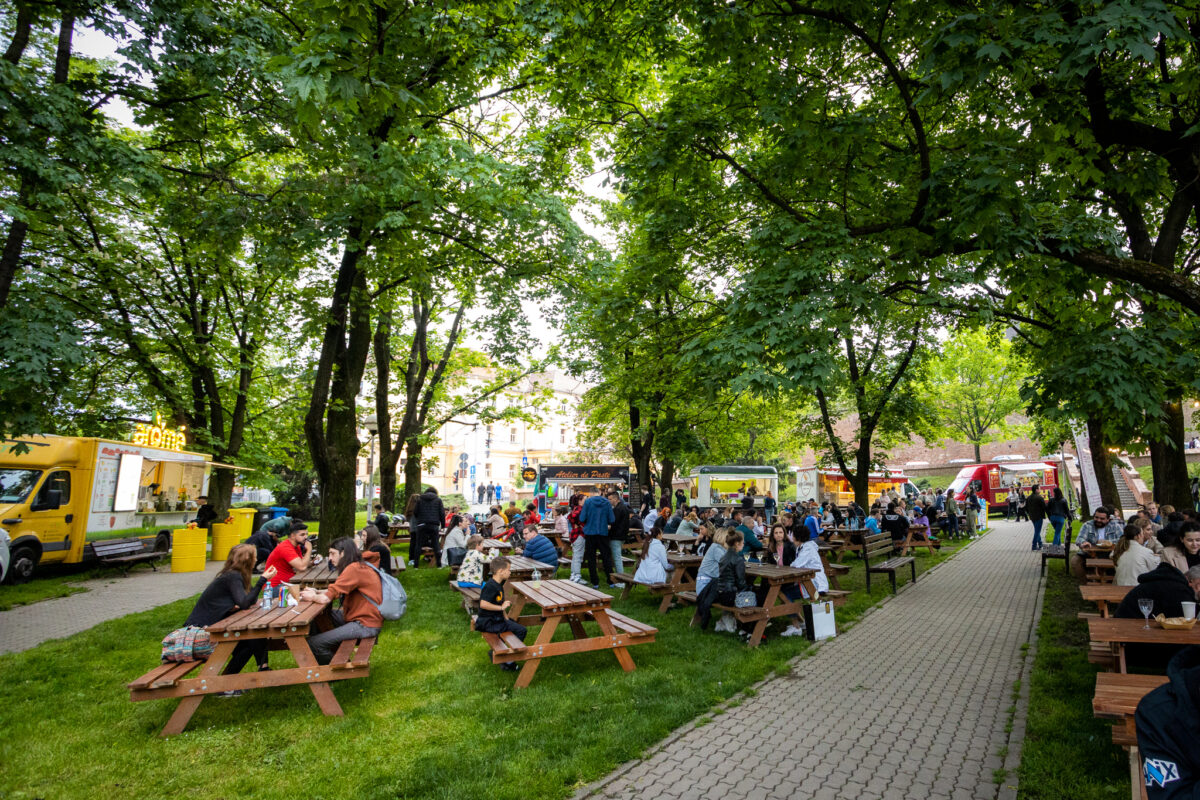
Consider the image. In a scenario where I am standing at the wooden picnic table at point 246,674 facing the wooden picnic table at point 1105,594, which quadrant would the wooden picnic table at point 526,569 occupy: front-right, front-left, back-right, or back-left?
front-left

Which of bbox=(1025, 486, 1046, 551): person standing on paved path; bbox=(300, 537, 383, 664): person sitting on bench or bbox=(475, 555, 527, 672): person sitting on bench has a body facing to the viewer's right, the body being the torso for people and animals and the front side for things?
bbox=(475, 555, 527, 672): person sitting on bench

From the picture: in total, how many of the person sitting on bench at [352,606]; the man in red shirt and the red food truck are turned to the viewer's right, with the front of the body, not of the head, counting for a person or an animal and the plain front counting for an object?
1

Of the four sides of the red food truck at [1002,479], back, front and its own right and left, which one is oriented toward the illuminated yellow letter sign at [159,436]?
front

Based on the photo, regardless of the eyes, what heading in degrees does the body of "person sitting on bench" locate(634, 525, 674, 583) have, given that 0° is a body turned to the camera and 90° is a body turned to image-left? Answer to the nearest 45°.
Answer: approximately 225°

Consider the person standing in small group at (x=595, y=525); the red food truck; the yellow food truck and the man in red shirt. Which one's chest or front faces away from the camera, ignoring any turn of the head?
the person standing in small group

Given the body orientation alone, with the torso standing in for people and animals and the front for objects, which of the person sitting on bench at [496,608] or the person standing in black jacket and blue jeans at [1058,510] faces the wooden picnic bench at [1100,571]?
the person sitting on bench

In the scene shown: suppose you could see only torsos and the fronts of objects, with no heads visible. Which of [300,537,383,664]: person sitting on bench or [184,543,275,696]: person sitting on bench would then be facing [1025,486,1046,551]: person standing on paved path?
[184,543,275,696]: person sitting on bench

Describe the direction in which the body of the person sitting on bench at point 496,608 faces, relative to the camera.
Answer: to the viewer's right

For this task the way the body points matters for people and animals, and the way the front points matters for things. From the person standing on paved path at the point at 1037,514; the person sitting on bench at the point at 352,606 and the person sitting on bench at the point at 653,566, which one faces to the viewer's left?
the person sitting on bench at the point at 352,606

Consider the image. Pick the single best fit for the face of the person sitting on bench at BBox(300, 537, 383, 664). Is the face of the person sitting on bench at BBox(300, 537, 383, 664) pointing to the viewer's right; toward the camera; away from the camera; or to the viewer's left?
to the viewer's left

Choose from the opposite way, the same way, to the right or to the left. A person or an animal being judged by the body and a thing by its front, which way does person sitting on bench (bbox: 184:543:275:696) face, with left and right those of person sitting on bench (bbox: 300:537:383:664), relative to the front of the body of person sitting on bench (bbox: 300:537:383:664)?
the opposite way

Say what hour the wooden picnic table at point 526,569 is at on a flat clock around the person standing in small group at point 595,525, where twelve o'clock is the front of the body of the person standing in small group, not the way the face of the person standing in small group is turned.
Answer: The wooden picnic table is roughly at 7 o'clock from the person standing in small group.

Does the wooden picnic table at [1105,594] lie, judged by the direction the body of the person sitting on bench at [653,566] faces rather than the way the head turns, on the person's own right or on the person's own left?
on the person's own right

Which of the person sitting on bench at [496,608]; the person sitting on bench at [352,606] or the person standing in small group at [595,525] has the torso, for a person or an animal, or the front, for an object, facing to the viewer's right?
the person sitting on bench at [496,608]
